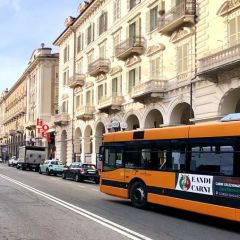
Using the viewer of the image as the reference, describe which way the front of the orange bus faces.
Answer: facing away from the viewer and to the left of the viewer
